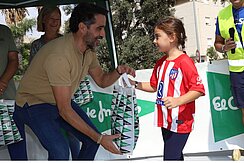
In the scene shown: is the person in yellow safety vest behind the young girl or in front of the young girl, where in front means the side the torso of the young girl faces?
behind

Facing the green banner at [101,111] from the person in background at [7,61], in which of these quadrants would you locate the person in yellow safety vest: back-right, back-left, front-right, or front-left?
front-right

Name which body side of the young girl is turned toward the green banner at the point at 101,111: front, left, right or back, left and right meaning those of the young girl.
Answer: right

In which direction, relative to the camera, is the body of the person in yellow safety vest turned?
toward the camera

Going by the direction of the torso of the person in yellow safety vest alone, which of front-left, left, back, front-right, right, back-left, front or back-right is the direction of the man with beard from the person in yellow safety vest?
front-right

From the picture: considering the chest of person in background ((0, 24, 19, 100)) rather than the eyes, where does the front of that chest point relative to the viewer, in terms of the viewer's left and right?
facing the viewer

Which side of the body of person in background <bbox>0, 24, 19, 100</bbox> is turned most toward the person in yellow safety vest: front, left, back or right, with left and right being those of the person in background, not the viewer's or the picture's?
left

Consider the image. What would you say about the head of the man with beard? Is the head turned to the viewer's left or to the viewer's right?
to the viewer's right

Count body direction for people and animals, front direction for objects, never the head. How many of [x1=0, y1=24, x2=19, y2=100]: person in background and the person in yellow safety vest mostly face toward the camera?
2

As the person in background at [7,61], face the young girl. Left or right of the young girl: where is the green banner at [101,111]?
left

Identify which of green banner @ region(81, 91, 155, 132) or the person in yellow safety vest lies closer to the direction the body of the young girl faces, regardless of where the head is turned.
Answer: the green banner

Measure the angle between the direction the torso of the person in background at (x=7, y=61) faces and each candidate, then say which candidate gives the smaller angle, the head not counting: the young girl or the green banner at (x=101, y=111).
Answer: the young girl

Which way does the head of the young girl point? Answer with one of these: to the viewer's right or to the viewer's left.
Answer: to the viewer's left

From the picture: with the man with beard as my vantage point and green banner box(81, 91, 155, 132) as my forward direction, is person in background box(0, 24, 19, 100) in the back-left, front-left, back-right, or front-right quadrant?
front-left

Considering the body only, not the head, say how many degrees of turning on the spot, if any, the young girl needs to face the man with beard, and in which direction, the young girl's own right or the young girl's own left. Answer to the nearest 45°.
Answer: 0° — they already face them
